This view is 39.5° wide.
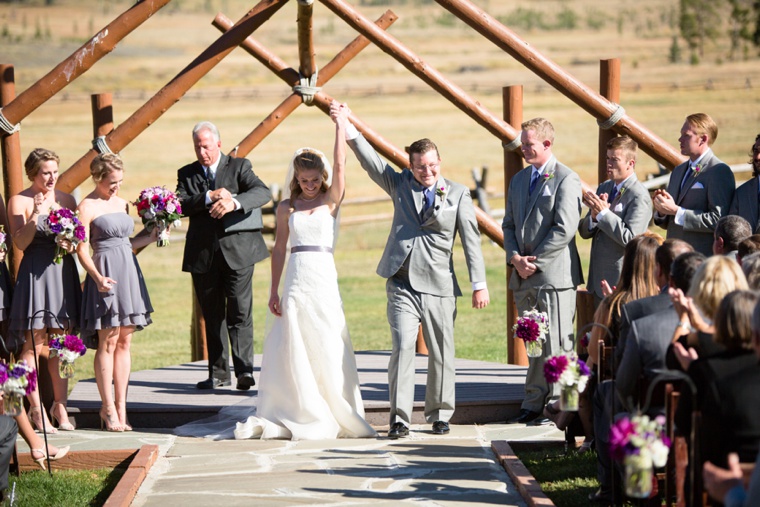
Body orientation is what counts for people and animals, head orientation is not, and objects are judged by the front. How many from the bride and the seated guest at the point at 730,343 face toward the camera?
1

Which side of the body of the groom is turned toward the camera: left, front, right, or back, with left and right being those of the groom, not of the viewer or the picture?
front

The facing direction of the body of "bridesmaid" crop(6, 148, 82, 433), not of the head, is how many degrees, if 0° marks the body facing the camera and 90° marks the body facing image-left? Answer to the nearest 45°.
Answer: approximately 315°

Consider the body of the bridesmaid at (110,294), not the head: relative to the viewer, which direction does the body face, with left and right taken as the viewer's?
facing the viewer and to the right of the viewer

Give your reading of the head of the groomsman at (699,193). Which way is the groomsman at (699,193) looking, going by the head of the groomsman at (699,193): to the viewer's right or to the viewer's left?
to the viewer's left

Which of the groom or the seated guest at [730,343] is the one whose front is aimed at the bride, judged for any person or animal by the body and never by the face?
the seated guest

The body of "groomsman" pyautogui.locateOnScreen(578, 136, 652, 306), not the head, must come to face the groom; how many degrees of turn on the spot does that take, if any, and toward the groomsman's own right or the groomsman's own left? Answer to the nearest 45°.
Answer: approximately 45° to the groomsman's own right

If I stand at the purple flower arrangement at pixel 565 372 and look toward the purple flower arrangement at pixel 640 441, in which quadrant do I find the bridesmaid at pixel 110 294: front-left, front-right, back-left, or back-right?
back-right

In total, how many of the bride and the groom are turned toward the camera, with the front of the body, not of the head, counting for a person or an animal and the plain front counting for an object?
2

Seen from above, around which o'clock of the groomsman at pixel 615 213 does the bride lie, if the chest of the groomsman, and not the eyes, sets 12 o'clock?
The bride is roughly at 1 o'clock from the groomsman.

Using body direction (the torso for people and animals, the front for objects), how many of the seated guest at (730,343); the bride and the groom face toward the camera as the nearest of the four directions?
2

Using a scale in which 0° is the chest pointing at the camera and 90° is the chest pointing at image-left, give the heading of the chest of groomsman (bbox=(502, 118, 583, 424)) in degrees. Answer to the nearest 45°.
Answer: approximately 45°

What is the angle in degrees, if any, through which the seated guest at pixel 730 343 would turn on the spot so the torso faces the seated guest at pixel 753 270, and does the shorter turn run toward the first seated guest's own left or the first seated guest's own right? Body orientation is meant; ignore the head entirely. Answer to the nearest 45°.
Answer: approximately 45° to the first seated guest's own right

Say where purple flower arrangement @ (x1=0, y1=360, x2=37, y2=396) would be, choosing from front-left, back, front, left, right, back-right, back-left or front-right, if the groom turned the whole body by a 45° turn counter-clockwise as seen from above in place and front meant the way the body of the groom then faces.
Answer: right

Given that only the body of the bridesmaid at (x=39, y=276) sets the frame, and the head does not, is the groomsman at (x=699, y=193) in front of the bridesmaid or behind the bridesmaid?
in front

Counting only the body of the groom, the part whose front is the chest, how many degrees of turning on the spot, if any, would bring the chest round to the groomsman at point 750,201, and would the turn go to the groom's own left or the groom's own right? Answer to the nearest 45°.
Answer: approximately 90° to the groom's own left

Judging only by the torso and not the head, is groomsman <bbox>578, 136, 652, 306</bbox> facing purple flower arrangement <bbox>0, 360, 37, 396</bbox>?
yes
